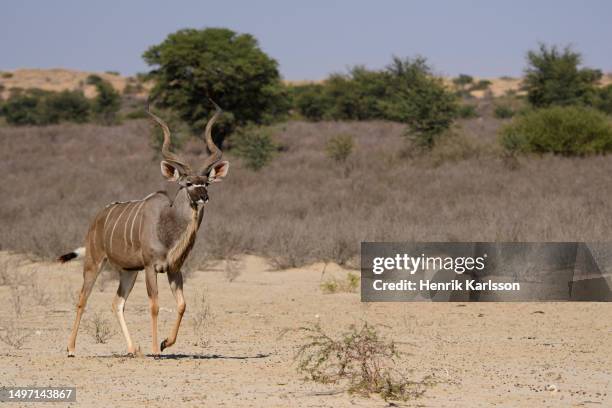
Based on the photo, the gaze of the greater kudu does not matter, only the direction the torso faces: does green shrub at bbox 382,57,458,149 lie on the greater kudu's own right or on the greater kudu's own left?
on the greater kudu's own left

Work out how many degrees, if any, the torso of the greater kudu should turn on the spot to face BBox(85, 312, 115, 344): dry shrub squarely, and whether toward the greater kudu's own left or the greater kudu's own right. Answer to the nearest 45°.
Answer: approximately 135° to the greater kudu's own left

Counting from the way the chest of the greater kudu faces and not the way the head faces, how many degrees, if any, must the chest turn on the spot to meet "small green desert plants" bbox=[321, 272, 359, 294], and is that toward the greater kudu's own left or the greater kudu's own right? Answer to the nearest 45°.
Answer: approximately 90° to the greater kudu's own left

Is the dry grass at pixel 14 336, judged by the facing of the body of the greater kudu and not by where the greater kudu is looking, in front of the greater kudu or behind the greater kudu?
behind

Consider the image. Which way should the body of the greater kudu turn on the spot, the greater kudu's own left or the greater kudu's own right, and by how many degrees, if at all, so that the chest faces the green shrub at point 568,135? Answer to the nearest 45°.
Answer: approximately 90° to the greater kudu's own left

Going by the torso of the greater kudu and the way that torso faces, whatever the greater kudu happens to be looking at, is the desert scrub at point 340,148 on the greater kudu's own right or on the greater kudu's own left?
on the greater kudu's own left

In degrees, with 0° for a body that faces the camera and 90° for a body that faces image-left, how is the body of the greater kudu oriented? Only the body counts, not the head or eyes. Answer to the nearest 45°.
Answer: approximately 315°

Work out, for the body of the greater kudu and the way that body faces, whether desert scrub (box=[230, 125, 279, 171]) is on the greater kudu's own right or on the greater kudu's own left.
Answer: on the greater kudu's own left

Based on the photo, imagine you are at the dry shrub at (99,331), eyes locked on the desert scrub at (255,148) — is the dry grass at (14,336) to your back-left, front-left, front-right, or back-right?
back-left
